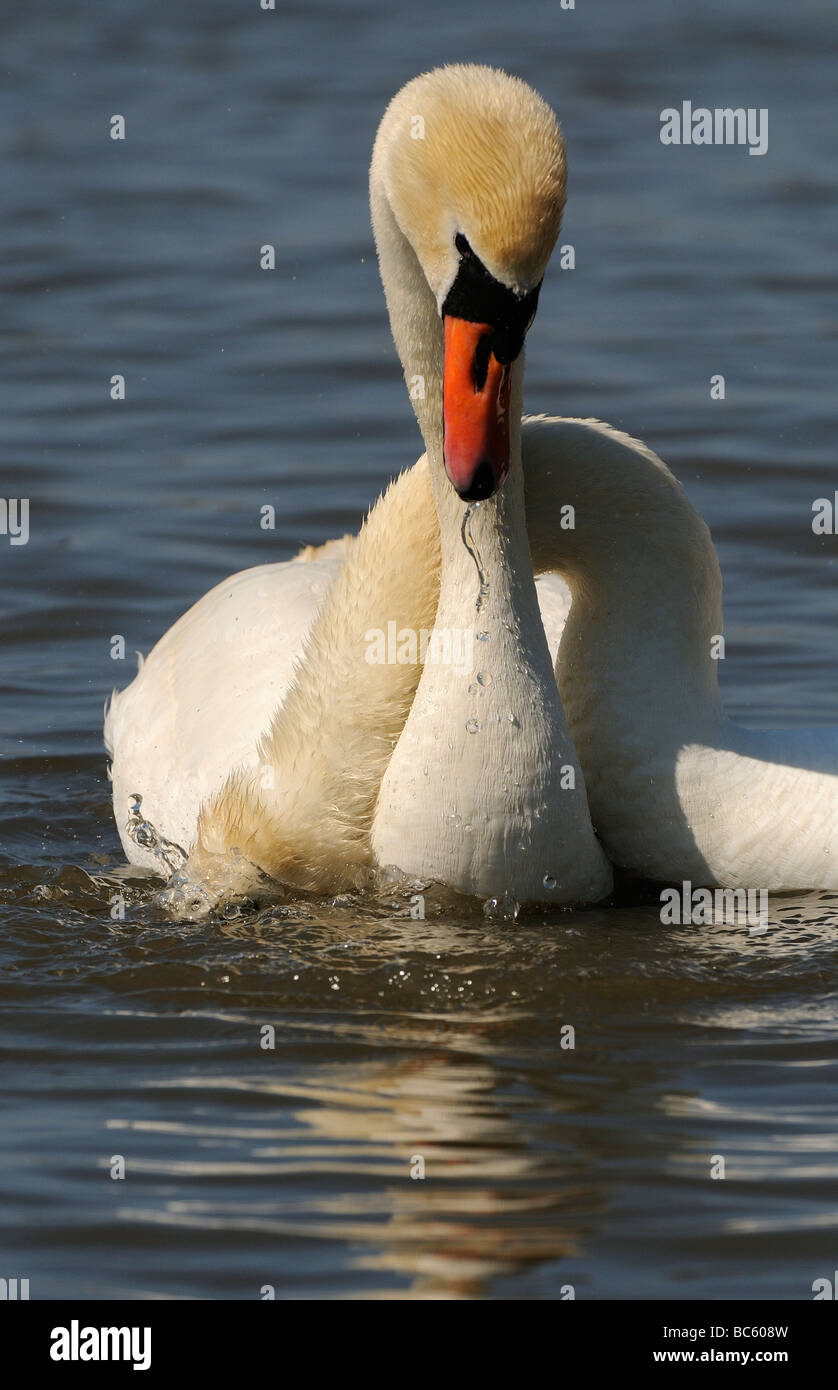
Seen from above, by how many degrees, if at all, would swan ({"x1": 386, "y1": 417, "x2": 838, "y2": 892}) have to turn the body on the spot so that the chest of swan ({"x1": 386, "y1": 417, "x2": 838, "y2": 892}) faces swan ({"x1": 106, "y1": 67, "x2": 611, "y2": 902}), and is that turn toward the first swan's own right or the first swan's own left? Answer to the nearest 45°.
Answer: approximately 45° to the first swan's own left

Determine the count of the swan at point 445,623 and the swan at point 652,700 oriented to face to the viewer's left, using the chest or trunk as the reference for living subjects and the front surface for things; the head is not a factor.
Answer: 1

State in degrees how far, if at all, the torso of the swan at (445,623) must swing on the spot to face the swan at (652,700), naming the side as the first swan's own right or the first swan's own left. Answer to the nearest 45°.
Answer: approximately 90° to the first swan's own left

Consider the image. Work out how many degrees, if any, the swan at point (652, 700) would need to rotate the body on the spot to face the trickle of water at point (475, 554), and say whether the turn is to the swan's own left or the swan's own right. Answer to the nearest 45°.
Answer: approximately 45° to the swan's own left

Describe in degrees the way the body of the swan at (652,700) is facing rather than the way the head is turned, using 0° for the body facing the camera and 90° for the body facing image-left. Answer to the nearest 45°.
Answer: approximately 90°

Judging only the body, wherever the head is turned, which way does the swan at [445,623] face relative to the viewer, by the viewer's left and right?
facing the viewer and to the right of the viewer
